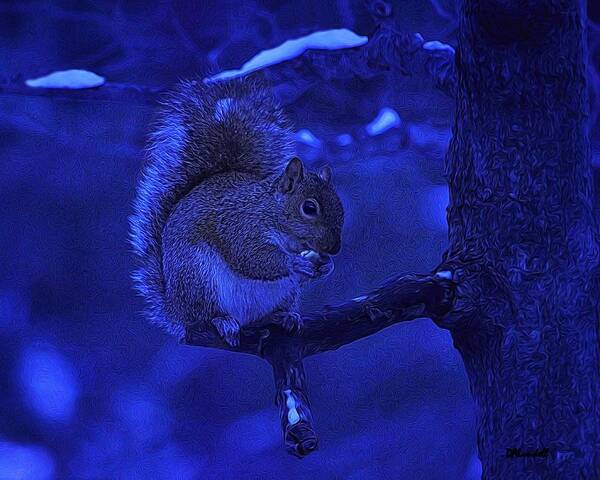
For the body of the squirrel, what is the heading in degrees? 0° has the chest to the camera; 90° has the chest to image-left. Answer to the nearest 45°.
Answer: approximately 315°
